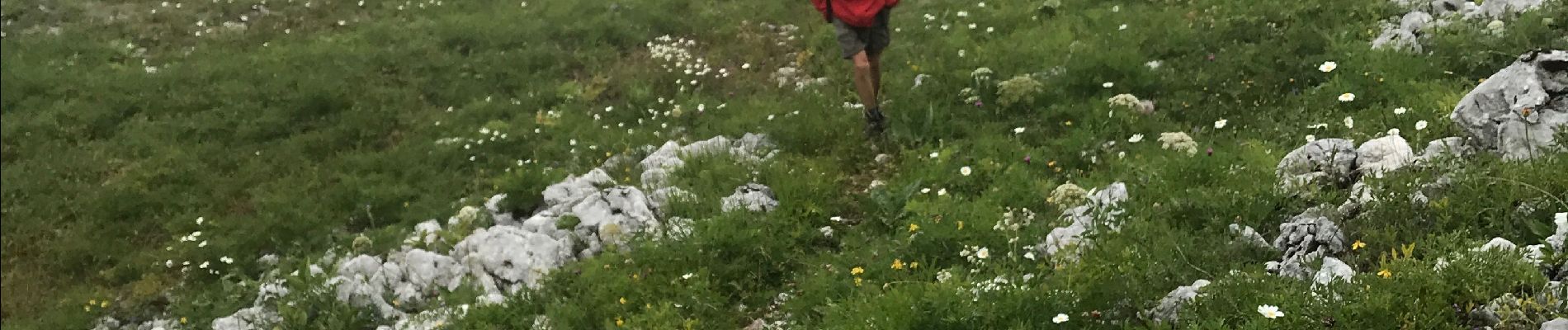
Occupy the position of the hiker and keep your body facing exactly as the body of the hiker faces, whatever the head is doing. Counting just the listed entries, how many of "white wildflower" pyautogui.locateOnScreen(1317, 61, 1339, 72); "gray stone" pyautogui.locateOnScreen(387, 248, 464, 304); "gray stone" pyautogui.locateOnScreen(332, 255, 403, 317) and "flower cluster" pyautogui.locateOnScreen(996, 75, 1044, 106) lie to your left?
2

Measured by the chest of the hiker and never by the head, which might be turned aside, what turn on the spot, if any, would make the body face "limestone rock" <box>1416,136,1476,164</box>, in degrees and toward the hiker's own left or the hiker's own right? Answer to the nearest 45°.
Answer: approximately 45° to the hiker's own left

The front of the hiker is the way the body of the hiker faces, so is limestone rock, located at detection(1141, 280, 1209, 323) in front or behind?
in front

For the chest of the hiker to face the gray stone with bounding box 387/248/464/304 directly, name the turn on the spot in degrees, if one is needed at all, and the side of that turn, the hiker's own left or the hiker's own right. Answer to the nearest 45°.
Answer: approximately 45° to the hiker's own right

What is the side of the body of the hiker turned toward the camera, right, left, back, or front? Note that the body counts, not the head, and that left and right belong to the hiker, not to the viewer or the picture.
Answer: front

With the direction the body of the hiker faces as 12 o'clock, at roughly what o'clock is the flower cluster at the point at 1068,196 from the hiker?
The flower cluster is roughly at 11 o'clock from the hiker.

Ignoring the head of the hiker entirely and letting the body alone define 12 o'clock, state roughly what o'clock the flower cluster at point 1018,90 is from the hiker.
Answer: The flower cluster is roughly at 9 o'clock from the hiker.

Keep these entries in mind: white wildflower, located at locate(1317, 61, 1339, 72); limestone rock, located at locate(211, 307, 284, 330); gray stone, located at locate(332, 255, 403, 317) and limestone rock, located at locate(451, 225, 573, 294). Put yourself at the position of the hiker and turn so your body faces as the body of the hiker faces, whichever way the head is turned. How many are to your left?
1

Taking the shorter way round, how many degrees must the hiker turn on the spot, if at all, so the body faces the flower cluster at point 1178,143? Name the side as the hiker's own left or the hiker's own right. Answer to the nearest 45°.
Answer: approximately 45° to the hiker's own left

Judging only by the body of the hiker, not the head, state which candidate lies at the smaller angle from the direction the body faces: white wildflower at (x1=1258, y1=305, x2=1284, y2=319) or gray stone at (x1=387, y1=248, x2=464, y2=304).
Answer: the white wildflower

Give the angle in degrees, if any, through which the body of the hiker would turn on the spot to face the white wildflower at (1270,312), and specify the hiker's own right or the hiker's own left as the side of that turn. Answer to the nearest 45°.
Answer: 0° — they already face it

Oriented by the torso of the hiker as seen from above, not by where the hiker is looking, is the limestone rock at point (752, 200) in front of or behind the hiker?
in front

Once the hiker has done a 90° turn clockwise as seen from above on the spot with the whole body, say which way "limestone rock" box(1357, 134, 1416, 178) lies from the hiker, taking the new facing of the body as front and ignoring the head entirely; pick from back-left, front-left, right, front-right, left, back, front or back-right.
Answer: back-left

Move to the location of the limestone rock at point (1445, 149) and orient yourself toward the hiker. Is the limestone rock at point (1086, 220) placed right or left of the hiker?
left

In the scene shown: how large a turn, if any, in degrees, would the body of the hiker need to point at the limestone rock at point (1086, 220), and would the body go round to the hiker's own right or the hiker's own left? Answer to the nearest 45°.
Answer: approximately 45° to the hiker's own left
